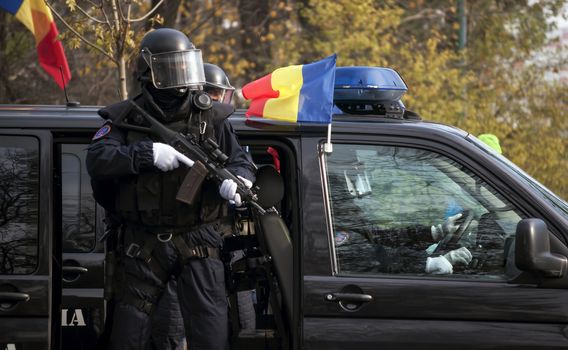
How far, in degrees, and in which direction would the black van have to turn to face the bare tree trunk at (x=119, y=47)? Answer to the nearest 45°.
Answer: approximately 135° to its left

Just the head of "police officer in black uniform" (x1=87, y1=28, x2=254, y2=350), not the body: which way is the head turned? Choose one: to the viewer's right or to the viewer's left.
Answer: to the viewer's right

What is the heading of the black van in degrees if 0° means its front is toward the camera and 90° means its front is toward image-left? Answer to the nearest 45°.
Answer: approximately 270°
